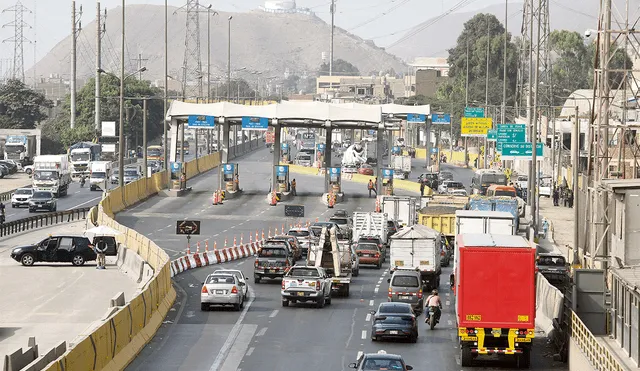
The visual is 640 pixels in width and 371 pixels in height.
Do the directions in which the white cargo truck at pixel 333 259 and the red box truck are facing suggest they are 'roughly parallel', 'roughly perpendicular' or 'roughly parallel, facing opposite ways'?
roughly parallel

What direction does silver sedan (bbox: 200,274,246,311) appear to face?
away from the camera

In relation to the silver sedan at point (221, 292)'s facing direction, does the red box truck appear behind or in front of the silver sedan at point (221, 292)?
behind

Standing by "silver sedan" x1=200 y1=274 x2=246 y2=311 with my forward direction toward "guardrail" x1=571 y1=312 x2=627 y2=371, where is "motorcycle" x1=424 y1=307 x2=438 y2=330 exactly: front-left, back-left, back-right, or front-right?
front-left

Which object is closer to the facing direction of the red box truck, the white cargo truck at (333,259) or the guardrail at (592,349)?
the white cargo truck

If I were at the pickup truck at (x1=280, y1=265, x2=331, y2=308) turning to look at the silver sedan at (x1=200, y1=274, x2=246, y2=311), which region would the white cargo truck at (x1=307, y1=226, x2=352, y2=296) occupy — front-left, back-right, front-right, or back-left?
back-right

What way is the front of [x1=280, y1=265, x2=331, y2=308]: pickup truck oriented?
away from the camera

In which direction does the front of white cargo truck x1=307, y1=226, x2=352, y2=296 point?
away from the camera

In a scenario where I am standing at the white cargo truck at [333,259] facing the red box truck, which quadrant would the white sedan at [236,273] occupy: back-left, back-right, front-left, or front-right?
front-right

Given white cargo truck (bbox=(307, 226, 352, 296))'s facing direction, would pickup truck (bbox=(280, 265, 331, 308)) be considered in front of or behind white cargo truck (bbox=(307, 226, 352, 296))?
behind

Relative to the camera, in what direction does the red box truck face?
facing away from the viewer

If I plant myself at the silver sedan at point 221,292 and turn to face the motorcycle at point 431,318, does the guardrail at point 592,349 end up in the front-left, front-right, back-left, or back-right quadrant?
front-right
